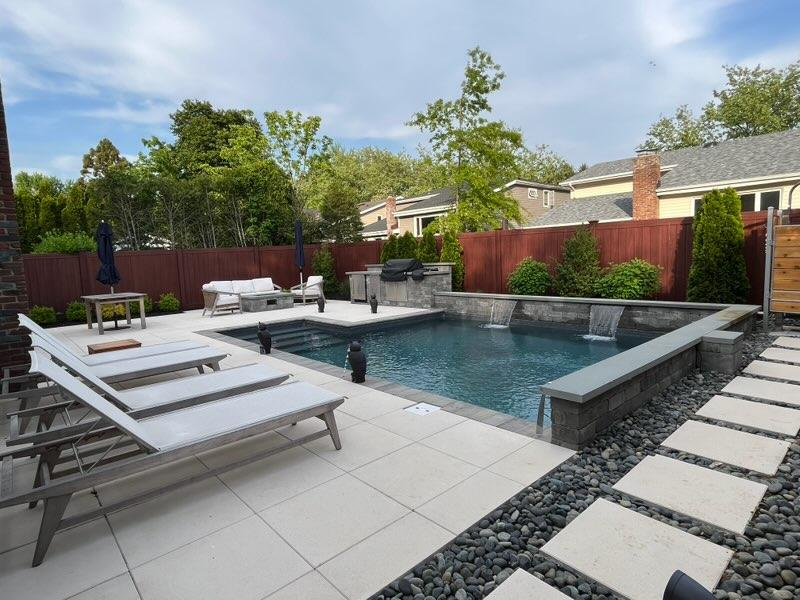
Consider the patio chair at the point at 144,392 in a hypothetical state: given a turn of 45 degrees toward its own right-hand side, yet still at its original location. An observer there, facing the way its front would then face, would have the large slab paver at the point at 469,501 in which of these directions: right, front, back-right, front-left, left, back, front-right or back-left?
front-right

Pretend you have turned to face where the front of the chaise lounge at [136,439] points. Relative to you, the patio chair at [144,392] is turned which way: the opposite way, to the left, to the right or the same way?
the same way

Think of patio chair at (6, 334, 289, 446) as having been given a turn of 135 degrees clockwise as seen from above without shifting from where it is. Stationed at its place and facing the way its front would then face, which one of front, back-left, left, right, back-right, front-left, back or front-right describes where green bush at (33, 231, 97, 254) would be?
back

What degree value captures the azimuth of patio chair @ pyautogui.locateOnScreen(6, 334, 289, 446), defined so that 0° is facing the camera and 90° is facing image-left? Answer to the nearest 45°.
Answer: approximately 225°

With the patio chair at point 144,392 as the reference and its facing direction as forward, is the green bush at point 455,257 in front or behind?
in front

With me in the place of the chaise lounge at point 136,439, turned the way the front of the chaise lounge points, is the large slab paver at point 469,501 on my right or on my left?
on my right

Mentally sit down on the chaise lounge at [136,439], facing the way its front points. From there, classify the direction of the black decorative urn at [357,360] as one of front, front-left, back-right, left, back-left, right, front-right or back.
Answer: front

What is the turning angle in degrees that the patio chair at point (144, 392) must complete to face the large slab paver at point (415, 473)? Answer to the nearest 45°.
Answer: approximately 90° to its right

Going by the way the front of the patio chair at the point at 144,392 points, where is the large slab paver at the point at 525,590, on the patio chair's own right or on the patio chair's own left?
on the patio chair's own right

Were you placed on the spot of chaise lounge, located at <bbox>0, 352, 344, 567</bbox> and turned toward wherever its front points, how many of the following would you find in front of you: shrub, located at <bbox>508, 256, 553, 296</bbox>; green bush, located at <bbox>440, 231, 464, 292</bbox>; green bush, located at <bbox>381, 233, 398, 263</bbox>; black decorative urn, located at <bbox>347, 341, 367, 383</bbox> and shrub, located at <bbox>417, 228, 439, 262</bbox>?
5

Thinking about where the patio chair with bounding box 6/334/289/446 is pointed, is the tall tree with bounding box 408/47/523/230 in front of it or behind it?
in front

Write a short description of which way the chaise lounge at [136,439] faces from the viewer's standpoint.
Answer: facing away from the viewer and to the right of the viewer

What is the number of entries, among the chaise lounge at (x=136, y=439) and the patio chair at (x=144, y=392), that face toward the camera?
0

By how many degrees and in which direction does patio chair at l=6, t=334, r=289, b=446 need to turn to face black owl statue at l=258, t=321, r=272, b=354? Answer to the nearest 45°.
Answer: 0° — it already faces it
